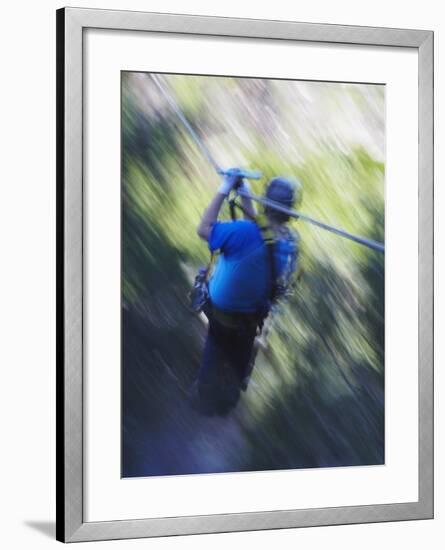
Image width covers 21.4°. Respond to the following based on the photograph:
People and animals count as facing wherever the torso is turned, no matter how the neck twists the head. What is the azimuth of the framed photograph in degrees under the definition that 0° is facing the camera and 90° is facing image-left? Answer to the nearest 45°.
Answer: approximately 315°
